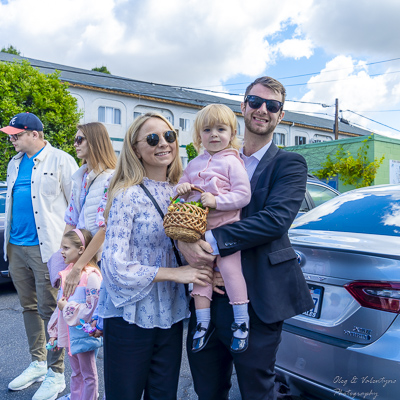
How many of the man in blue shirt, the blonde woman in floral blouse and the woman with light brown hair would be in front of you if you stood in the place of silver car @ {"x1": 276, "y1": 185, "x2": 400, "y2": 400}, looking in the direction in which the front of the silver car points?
0

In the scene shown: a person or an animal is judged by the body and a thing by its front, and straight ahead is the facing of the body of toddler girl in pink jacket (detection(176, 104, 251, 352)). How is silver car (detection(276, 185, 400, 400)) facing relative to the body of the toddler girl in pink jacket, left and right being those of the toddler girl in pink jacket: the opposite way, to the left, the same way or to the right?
the opposite way

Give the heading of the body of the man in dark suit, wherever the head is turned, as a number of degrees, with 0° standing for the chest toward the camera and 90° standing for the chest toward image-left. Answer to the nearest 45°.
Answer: approximately 45°

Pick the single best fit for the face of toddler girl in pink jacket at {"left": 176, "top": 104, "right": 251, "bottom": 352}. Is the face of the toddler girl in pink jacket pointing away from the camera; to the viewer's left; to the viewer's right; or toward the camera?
toward the camera

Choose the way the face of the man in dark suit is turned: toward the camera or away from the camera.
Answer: toward the camera

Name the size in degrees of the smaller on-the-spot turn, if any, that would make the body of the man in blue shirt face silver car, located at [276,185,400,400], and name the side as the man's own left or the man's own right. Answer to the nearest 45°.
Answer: approximately 90° to the man's own left

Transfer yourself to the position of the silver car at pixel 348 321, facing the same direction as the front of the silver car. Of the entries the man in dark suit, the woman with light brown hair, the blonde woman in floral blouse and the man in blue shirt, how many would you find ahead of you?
0

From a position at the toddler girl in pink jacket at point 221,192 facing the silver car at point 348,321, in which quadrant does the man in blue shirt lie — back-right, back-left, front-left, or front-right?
back-left

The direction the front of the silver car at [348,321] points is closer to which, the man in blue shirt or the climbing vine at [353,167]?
the climbing vine

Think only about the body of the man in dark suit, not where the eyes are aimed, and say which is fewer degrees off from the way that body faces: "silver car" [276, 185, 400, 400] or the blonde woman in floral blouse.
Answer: the blonde woman in floral blouse

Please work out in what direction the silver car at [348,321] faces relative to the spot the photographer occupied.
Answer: facing away from the viewer and to the right of the viewer

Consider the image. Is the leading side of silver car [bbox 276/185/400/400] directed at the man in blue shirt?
no

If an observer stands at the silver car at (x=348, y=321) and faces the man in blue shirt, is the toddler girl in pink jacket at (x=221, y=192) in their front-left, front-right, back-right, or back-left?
front-left

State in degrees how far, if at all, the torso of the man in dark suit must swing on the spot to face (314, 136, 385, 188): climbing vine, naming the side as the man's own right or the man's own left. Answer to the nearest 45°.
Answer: approximately 135° to the man's own right

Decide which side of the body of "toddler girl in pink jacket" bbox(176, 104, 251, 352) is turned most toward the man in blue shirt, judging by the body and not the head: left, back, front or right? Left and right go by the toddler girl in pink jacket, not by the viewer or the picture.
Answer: right

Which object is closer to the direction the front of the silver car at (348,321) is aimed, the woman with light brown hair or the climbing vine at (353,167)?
the climbing vine
